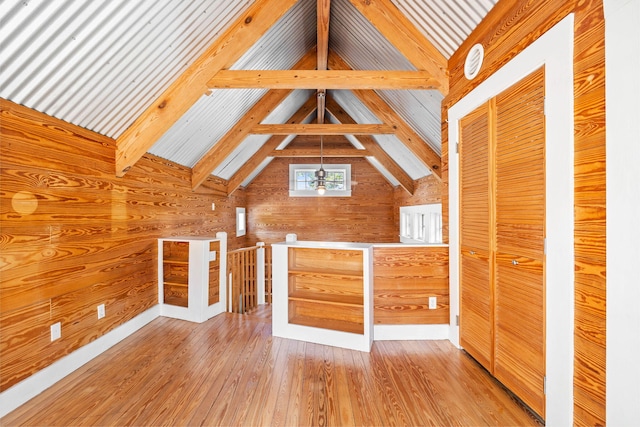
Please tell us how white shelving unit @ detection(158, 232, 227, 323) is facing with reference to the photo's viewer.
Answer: facing the viewer and to the left of the viewer

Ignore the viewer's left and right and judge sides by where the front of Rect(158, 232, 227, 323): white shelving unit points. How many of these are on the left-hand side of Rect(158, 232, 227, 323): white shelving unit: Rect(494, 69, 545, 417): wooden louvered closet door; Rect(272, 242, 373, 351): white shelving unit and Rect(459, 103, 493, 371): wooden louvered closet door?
3

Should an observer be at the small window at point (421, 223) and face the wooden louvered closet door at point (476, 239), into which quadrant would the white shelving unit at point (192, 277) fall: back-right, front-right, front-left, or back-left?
front-right

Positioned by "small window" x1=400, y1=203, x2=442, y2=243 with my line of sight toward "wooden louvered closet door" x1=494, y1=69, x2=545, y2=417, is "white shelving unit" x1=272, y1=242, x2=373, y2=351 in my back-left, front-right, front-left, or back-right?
front-right

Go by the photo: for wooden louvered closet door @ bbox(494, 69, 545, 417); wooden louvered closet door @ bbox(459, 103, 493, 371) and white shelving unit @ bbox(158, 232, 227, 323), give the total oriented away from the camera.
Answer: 0

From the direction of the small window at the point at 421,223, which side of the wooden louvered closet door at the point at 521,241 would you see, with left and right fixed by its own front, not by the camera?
right
